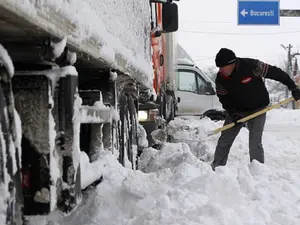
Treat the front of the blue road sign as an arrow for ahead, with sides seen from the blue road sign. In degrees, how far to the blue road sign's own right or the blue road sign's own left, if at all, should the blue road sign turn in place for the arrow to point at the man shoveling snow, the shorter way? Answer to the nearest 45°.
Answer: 0° — it already faces them

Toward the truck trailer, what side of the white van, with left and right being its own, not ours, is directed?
right

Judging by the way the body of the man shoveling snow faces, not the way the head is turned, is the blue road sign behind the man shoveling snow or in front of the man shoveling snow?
behind

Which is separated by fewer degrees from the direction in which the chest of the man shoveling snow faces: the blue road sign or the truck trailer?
the truck trailer

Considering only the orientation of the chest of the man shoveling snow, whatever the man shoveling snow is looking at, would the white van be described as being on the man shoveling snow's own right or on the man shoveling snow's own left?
on the man shoveling snow's own right
